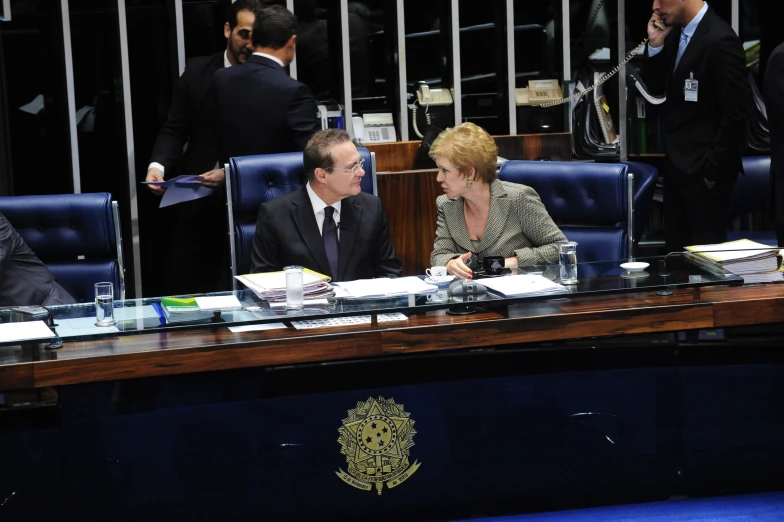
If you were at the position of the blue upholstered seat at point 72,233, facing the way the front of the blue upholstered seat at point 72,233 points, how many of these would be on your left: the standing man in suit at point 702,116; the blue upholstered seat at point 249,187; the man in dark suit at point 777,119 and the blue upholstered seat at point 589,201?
4

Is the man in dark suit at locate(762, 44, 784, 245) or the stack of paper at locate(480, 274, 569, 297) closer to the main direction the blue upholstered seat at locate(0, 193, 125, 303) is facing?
the stack of paper

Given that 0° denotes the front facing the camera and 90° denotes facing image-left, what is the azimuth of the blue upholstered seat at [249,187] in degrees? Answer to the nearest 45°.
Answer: approximately 0°

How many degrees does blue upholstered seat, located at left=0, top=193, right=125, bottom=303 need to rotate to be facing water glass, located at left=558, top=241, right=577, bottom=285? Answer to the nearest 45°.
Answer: approximately 45° to its left

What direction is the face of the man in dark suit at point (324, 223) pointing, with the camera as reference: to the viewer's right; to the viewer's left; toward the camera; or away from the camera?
to the viewer's right

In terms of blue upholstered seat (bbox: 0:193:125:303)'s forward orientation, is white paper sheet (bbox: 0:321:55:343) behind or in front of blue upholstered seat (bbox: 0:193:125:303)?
in front

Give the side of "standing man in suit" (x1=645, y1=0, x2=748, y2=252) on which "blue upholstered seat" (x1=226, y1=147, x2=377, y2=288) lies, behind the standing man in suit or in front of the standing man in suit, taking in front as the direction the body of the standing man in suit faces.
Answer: in front

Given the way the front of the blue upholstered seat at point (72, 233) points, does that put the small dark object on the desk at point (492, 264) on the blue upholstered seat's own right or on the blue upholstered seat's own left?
on the blue upholstered seat's own left

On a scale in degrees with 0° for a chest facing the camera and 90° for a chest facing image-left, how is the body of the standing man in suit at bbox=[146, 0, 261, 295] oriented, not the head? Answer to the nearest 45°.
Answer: approximately 315°

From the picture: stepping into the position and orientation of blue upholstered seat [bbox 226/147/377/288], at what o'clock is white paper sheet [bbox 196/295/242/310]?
The white paper sheet is roughly at 12 o'clock from the blue upholstered seat.
